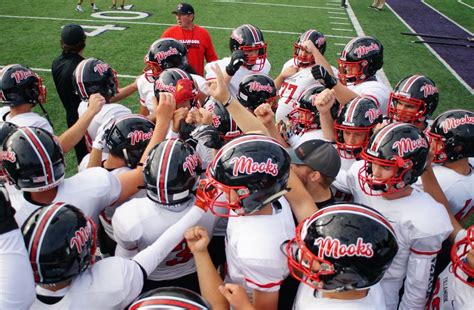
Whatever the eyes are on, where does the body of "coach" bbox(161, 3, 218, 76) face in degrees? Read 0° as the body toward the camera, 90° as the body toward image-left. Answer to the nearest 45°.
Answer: approximately 45°

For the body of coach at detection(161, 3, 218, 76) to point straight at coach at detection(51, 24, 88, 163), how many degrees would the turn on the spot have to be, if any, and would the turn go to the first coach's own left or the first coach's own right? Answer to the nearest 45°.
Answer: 0° — they already face them
